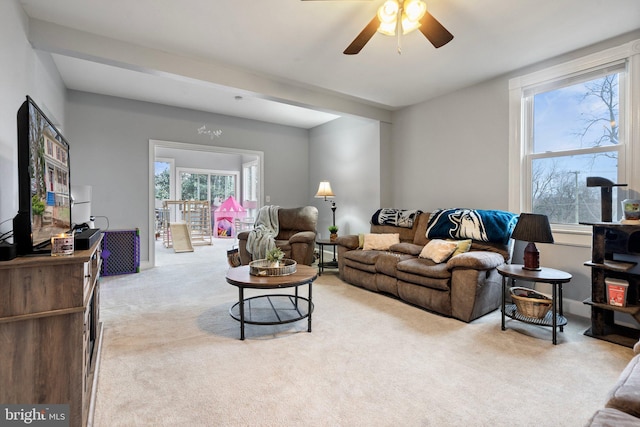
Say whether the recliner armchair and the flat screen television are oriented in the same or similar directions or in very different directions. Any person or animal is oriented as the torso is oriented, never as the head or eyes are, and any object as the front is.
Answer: very different directions

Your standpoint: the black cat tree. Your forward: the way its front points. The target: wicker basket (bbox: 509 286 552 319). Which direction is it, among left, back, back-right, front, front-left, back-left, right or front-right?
front

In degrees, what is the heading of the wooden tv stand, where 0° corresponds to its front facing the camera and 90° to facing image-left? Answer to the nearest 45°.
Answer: approximately 270°

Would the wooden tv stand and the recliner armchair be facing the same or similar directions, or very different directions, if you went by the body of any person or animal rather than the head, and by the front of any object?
very different directions

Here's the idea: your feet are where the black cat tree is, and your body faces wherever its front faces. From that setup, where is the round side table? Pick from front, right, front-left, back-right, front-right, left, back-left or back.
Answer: front

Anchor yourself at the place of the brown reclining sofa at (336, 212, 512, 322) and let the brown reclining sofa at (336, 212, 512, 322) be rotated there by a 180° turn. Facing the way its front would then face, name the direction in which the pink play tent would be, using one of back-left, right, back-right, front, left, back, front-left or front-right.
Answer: left

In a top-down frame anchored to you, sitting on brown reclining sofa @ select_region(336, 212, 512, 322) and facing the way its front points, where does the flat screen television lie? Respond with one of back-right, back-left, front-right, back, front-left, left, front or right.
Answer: front

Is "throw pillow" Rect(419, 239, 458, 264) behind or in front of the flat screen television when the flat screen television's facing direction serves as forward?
in front

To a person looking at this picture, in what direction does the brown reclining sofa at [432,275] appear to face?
facing the viewer and to the left of the viewer

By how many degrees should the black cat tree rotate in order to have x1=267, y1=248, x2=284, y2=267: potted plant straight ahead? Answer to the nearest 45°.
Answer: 0° — it already faces it

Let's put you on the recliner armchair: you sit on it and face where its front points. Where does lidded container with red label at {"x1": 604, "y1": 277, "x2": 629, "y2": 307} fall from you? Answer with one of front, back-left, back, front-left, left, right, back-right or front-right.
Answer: left

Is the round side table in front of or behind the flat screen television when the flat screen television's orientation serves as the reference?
in front

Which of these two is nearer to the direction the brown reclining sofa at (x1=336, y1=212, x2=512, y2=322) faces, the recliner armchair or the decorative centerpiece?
the decorative centerpiece

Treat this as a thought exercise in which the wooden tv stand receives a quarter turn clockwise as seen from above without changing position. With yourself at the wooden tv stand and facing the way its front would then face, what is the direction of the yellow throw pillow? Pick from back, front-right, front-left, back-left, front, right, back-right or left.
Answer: left

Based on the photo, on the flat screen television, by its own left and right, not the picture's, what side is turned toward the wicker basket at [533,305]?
front

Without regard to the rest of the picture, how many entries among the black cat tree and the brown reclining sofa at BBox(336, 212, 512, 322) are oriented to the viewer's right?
0

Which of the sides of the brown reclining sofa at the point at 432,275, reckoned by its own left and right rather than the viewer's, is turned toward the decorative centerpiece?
front

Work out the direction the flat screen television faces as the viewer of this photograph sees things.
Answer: facing to the right of the viewer
